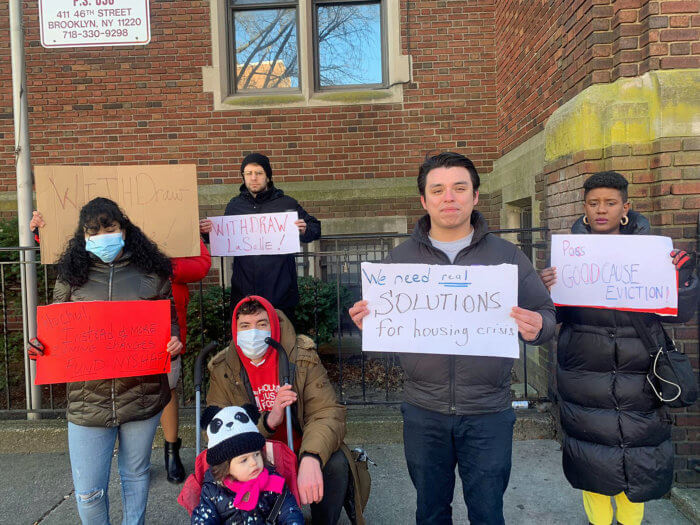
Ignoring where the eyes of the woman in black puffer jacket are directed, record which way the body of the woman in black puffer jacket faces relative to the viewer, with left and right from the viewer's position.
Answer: facing the viewer

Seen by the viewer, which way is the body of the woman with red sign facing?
toward the camera

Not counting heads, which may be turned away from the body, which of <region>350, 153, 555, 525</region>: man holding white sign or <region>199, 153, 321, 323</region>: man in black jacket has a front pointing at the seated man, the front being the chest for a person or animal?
the man in black jacket

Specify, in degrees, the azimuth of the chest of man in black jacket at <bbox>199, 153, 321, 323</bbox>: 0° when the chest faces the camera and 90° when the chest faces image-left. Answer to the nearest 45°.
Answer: approximately 0°

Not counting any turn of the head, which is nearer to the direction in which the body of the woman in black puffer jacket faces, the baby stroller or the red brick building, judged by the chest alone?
the baby stroller

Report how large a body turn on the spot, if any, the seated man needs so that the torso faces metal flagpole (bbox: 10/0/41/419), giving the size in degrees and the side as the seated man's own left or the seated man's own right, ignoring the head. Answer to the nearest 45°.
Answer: approximately 135° to the seated man's own right

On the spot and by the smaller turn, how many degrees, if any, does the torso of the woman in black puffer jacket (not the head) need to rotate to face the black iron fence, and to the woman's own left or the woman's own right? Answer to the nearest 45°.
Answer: approximately 135° to the woman's own right

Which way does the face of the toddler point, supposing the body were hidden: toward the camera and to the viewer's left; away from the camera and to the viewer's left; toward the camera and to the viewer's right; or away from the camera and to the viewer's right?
toward the camera and to the viewer's right

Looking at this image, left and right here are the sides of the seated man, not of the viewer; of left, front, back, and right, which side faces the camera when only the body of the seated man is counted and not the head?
front

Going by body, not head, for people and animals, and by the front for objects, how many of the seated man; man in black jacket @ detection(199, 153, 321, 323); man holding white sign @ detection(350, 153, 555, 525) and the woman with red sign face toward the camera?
4

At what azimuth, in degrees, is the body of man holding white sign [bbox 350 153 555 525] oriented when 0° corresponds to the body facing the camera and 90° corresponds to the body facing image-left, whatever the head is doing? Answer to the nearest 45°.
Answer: approximately 0°

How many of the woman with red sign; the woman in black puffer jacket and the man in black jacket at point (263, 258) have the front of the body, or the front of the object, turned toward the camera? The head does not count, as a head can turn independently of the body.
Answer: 3
